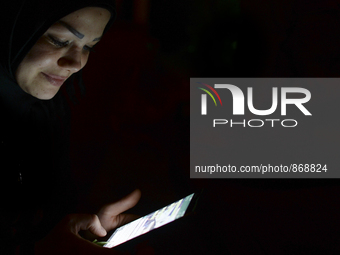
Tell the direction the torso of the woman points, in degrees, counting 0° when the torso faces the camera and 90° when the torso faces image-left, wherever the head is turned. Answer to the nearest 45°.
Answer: approximately 315°
